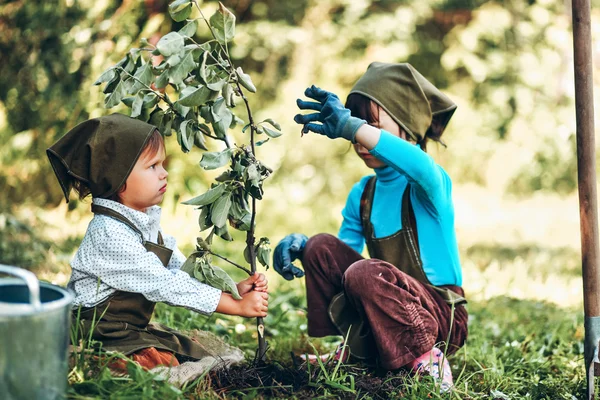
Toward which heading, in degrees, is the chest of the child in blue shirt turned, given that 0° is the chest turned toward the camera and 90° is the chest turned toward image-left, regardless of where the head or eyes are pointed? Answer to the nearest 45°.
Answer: approximately 45°

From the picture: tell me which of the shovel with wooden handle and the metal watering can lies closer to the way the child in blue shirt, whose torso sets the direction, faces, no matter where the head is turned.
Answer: the metal watering can

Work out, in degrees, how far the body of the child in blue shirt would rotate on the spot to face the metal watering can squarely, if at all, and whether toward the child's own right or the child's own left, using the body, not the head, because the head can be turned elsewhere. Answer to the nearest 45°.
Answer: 0° — they already face it

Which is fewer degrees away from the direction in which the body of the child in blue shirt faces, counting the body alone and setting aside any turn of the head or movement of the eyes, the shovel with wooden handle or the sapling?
the sapling

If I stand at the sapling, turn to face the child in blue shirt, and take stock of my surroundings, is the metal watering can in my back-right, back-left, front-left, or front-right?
back-right

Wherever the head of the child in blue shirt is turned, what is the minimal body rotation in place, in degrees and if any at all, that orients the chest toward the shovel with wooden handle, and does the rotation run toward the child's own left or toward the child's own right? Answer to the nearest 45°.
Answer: approximately 135° to the child's own left
